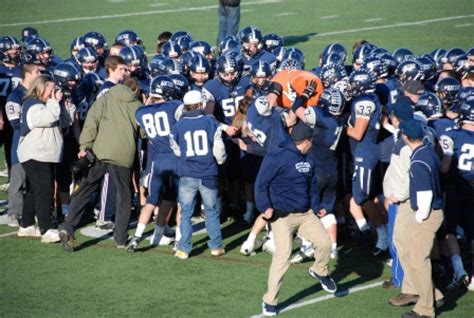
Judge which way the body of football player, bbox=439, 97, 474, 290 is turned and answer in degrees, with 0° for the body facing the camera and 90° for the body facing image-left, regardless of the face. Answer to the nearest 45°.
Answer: approximately 180°

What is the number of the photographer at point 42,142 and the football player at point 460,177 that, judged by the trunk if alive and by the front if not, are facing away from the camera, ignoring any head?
1

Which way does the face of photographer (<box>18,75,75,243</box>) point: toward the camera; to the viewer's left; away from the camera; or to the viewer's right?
to the viewer's right

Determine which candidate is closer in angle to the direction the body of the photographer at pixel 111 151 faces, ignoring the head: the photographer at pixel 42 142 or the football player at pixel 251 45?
the football player

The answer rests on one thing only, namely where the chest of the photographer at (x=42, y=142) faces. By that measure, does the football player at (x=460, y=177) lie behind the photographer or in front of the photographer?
in front

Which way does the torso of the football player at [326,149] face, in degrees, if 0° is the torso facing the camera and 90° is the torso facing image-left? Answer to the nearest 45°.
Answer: approximately 135°

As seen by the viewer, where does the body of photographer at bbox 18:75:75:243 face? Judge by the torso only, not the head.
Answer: to the viewer's right
